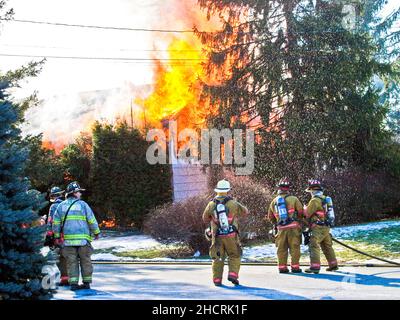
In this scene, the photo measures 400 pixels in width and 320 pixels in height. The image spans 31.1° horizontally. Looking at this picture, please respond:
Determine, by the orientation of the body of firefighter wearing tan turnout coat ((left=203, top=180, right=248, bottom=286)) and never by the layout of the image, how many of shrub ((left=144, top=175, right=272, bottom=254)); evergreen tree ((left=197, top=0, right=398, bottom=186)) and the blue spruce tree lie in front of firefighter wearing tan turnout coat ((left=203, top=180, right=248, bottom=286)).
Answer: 2

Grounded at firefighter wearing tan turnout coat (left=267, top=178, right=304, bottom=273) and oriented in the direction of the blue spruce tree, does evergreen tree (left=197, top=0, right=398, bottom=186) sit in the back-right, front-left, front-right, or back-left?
back-right

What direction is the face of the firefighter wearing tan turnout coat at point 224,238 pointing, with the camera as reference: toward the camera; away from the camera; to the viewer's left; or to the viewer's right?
away from the camera

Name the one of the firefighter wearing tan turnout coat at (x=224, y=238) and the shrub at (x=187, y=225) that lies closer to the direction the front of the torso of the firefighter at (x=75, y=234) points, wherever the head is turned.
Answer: the shrub

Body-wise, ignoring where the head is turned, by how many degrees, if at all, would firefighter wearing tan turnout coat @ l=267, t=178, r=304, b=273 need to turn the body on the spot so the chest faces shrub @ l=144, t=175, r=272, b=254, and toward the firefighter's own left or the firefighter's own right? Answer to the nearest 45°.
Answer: approximately 45° to the firefighter's own left

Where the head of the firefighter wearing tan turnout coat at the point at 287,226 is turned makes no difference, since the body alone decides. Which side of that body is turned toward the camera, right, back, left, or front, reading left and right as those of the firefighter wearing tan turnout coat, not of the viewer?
back

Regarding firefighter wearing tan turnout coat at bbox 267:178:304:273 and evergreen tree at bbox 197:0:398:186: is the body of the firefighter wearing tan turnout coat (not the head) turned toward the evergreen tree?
yes

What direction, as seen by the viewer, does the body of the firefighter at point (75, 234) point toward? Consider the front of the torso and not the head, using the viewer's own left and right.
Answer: facing away from the viewer

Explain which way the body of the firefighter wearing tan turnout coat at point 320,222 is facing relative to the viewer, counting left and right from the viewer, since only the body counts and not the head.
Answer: facing away from the viewer and to the left of the viewer

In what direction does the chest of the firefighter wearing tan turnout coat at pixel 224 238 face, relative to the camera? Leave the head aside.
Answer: away from the camera
